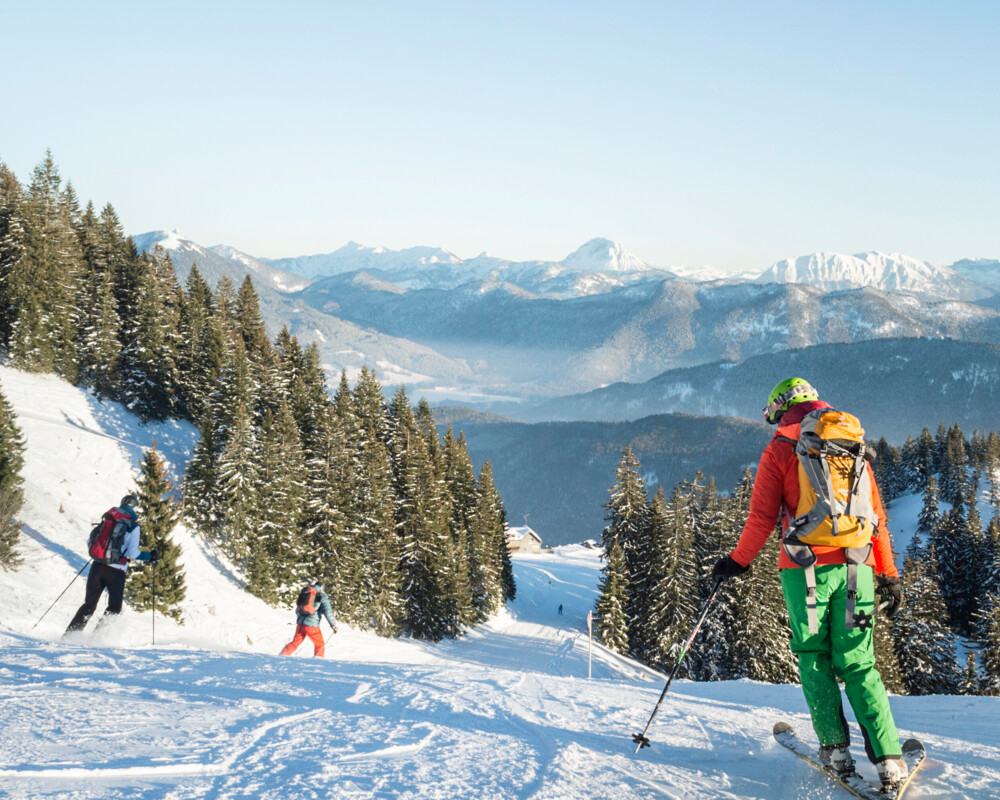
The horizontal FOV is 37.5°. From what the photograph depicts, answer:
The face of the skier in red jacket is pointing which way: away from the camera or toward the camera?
away from the camera

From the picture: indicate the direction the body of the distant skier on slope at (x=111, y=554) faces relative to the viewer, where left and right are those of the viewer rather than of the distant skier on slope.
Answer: facing away from the viewer and to the right of the viewer
